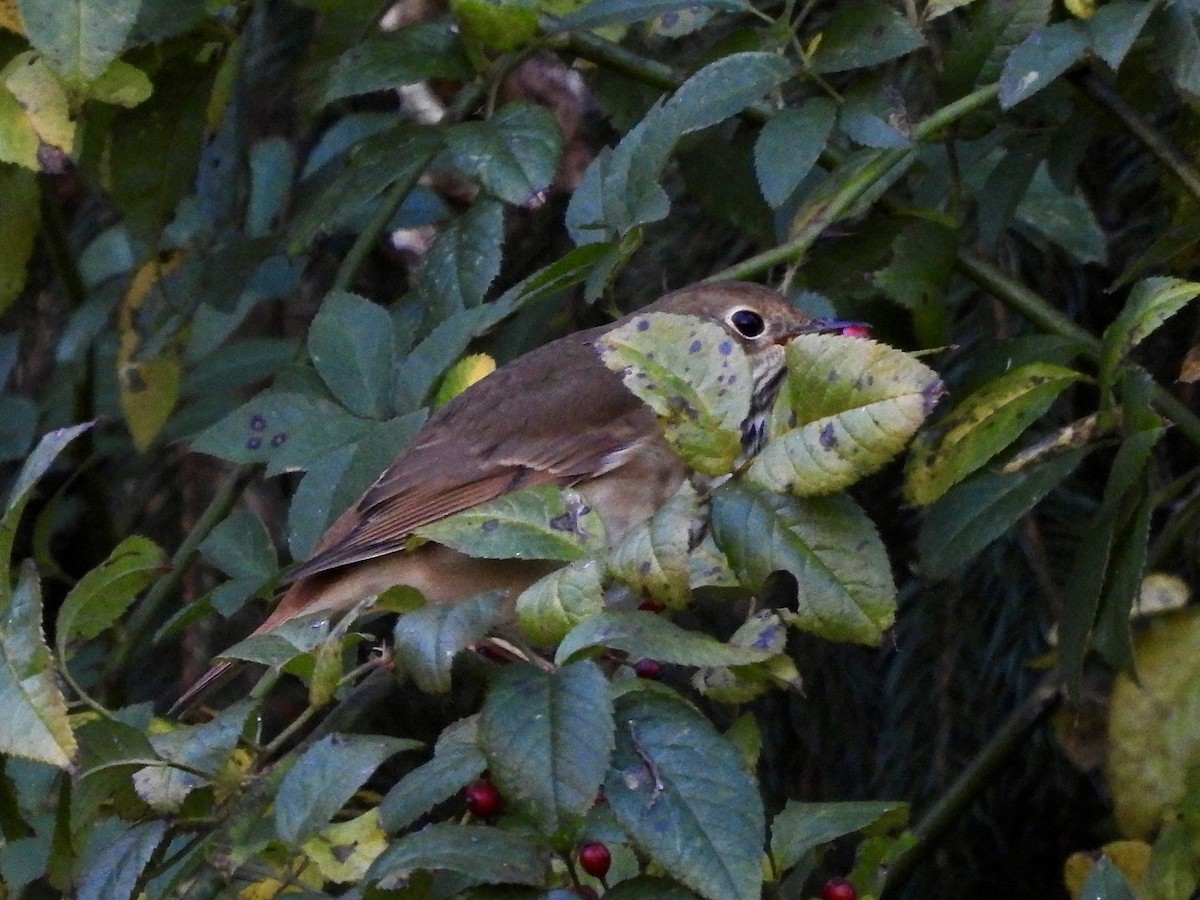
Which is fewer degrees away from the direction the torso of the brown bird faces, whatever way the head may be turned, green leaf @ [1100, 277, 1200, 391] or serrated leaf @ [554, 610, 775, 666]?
the green leaf

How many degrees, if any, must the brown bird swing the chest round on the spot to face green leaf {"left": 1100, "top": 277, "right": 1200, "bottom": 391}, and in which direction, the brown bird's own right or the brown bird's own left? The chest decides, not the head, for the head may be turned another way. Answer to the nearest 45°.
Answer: approximately 45° to the brown bird's own right

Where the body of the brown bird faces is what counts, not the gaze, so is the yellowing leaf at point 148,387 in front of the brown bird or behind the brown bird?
behind

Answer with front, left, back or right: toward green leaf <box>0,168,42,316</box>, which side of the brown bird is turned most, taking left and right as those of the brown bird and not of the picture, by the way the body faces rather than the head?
back

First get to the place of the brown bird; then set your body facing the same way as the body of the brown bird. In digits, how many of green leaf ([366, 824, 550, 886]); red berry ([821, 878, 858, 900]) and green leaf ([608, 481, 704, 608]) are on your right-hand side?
3

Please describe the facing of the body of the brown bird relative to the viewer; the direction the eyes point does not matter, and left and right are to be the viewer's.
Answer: facing to the right of the viewer

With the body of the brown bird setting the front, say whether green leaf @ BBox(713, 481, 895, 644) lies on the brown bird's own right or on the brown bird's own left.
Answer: on the brown bird's own right

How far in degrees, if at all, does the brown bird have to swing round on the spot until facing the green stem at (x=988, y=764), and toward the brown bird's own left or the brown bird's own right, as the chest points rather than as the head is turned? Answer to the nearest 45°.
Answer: approximately 45° to the brown bird's own right

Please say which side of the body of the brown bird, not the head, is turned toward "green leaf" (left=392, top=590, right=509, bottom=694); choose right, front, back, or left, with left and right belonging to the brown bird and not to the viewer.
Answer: right
